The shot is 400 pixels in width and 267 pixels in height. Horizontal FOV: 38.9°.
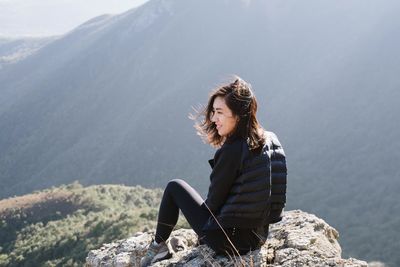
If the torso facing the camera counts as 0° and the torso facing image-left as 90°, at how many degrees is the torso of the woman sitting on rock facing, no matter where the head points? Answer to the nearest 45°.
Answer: approximately 90°
